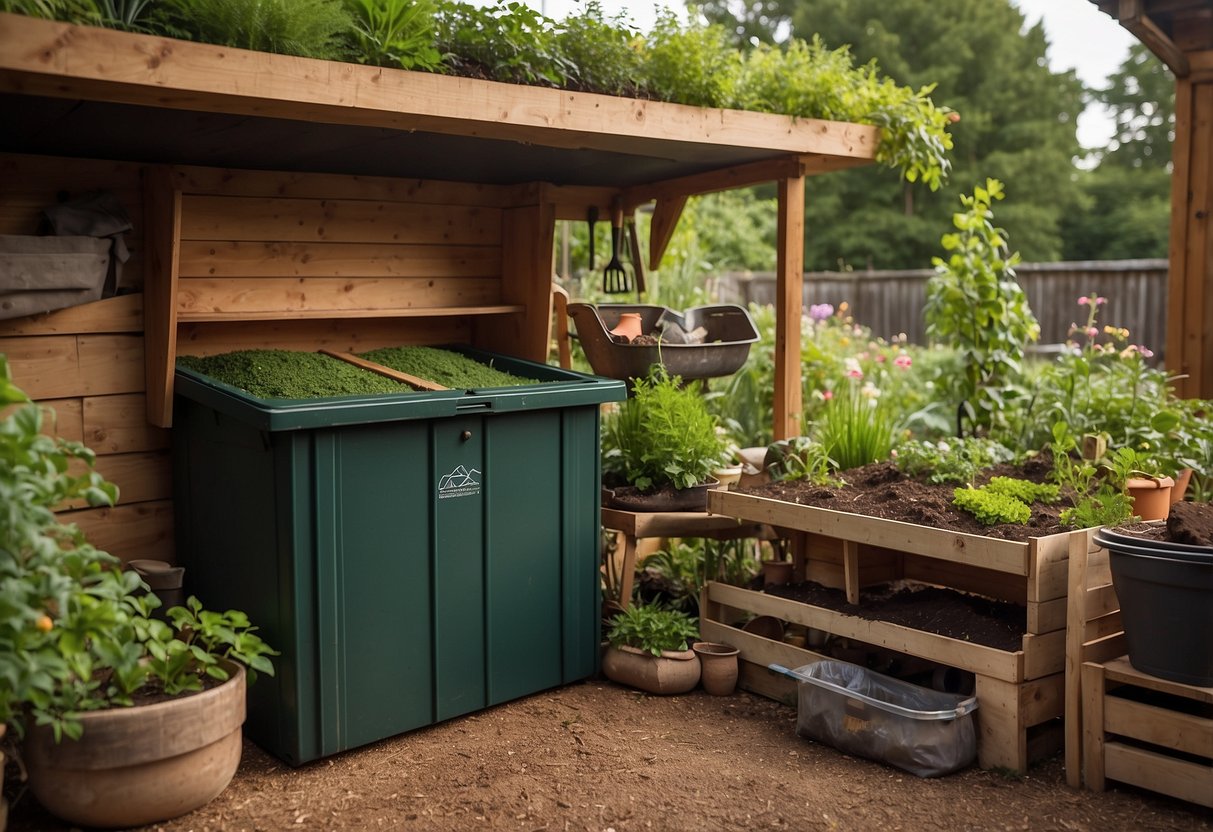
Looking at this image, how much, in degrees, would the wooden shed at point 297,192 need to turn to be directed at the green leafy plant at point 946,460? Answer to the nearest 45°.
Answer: approximately 45° to its left

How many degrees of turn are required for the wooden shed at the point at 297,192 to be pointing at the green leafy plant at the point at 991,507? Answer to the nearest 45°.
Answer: approximately 45° to its left

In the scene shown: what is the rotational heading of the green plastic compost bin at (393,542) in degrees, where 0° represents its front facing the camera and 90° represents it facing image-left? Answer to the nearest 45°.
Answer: approximately 315°

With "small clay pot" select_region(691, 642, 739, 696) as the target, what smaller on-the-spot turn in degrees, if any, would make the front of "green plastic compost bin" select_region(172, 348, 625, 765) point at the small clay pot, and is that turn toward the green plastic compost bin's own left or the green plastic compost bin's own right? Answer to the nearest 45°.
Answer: approximately 45° to the green plastic compost bin's own left

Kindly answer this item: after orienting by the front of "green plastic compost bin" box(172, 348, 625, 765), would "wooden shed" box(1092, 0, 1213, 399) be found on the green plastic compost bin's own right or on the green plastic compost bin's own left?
on the green plastic compost bin's own left

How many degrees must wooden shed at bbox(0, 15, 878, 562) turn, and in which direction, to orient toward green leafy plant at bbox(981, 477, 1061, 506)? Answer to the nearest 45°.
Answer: approximately 45° to its left

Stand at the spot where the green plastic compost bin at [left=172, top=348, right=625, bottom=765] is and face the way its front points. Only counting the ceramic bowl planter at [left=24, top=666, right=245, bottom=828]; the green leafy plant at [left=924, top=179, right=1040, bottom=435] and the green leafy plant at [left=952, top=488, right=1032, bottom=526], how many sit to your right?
1

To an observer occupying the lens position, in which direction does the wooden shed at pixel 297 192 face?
facing the viewer and to the right of the viewer

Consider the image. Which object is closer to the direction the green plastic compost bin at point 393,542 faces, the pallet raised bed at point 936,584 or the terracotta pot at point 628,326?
the pallet raised bed

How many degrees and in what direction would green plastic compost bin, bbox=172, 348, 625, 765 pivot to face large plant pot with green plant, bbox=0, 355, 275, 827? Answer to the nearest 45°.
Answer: approximately 90° to its right
